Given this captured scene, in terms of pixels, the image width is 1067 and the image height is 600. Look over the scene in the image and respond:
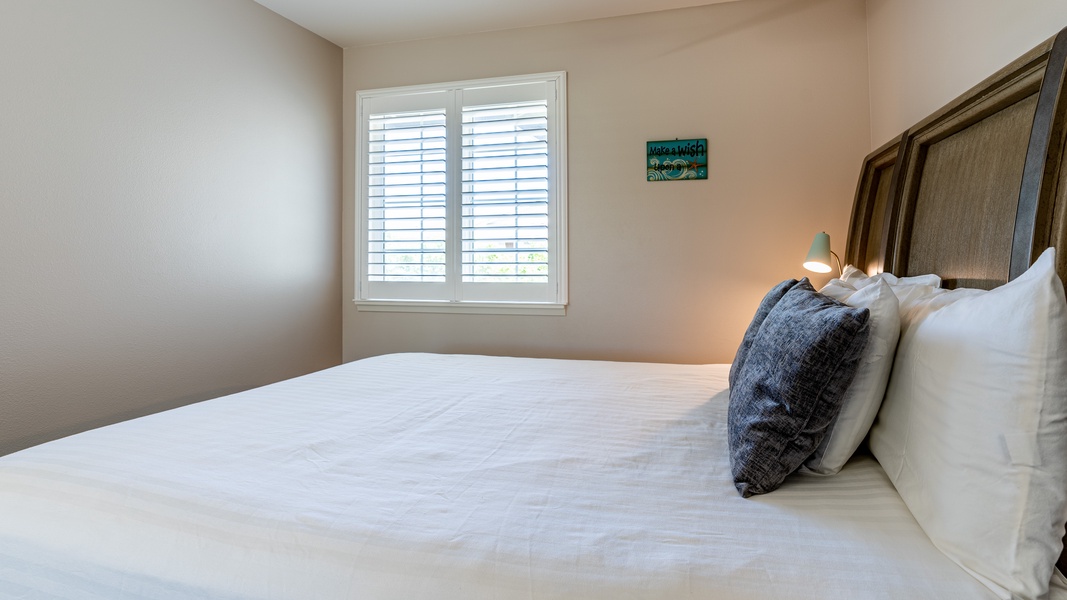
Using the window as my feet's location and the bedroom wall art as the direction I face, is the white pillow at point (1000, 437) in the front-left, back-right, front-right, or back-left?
front-right

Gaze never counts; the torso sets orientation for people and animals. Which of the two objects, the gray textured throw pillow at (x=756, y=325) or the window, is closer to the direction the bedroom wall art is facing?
the gray textured throw pillow

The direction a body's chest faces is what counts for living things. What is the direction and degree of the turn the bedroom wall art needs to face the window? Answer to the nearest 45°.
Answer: approximately 90° to its right

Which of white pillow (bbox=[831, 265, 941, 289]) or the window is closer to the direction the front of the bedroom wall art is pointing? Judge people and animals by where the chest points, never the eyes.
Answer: the white pillow

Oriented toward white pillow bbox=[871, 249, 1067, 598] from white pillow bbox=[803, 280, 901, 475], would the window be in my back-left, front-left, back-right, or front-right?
back-right

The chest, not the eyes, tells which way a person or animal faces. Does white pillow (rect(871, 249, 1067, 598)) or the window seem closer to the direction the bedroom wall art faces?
the white pillow

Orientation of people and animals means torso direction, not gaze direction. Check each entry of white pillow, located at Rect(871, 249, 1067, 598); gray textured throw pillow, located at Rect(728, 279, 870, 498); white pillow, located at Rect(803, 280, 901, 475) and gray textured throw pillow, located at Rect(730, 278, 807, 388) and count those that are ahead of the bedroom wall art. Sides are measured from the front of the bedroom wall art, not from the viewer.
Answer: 4

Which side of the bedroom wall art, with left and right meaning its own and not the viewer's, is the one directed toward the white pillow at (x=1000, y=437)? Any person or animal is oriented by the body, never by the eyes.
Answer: front

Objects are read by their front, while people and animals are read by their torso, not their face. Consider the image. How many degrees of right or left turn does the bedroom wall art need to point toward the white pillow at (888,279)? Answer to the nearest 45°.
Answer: approximately 45° to its left

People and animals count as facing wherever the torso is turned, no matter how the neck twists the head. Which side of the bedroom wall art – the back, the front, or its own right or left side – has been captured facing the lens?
front

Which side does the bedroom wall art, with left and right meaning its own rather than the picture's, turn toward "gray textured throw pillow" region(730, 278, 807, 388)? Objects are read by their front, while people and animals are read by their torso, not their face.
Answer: front

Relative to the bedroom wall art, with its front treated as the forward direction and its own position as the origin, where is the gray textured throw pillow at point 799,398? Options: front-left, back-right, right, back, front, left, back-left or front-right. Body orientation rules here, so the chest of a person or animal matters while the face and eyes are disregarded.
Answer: front

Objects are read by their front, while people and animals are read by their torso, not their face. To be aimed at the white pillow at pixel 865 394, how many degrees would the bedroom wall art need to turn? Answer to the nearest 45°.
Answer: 0° — it already faces it

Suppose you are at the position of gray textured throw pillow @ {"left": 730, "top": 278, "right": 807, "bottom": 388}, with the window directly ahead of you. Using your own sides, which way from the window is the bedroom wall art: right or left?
right

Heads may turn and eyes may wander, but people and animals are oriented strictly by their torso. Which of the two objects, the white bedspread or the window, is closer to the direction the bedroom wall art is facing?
the white bedspread

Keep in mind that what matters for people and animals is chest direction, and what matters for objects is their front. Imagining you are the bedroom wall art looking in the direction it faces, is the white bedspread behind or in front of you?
in front
